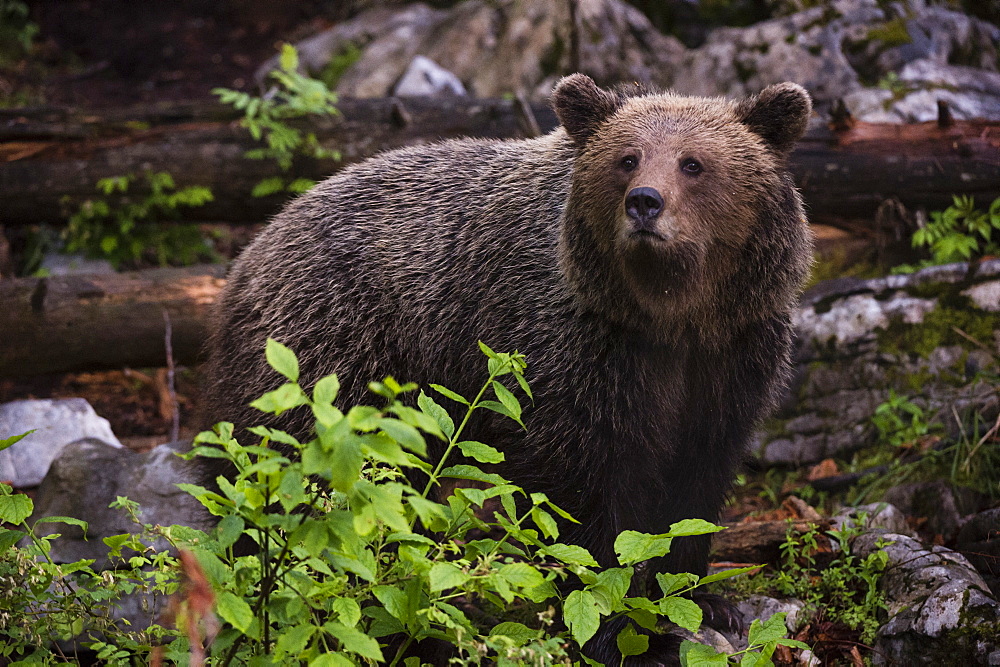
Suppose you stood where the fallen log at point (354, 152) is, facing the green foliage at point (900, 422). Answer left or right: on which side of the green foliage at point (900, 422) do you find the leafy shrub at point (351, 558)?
right

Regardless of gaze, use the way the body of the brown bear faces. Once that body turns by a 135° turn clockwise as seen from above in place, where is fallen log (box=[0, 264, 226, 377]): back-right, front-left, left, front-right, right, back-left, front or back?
front-right

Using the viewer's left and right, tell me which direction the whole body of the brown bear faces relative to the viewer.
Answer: facing the viewer and to the right of the viewer

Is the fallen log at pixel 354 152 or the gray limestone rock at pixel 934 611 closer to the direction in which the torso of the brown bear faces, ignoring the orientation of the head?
the gray limestone rock

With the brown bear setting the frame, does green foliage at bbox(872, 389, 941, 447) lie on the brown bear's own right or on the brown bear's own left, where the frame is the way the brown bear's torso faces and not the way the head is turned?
on the brown bear's own left

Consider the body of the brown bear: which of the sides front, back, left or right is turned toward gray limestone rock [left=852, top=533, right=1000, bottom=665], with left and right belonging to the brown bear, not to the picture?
front

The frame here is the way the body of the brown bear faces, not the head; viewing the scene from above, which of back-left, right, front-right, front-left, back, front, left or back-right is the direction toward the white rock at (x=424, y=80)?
back-left
